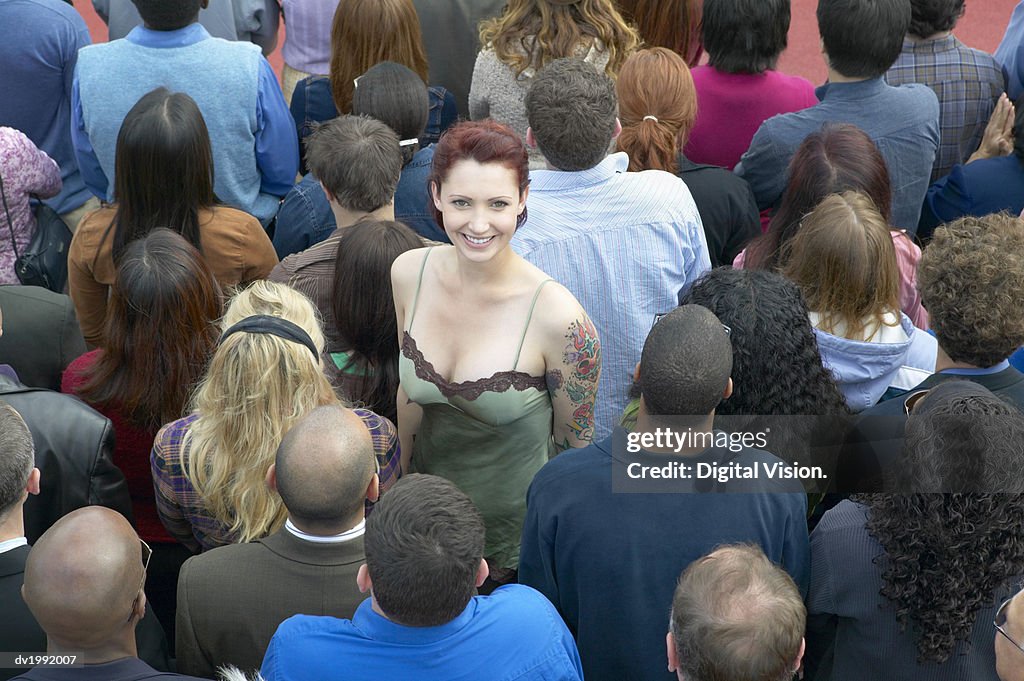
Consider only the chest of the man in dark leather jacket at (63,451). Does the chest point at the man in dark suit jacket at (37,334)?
yes

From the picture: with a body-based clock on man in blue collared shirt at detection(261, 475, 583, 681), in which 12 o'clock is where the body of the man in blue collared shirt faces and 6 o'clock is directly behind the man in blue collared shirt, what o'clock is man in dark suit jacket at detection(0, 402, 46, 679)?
The man in dark suit jacket is roughly at 10 o'clock from the man in blue collared shirt.

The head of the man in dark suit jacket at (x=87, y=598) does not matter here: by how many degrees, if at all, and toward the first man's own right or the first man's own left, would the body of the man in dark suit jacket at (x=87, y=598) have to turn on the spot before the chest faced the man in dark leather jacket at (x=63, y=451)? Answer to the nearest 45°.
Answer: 0° — they already face them

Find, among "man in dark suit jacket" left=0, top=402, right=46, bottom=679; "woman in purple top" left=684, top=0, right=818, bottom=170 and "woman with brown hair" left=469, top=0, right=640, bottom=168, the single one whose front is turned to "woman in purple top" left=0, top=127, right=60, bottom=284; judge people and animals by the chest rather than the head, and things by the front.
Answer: the man in dark suit jacket

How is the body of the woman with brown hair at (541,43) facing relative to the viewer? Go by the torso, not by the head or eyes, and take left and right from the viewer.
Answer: facing away from the viewer

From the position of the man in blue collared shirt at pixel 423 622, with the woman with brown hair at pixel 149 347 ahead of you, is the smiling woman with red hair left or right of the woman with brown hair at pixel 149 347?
right

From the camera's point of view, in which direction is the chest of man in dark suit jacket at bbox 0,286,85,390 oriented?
away from the camera

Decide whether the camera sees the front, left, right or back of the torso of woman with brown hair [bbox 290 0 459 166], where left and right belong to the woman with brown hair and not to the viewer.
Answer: back

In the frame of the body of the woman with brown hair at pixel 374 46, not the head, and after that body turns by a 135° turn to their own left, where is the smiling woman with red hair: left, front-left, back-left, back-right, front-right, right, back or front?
front-left

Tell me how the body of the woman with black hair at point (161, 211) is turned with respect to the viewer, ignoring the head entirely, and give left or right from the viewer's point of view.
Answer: facing away from the viewer

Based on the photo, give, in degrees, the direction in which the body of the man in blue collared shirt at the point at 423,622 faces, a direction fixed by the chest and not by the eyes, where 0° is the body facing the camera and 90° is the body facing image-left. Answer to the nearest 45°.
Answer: approximately 180°

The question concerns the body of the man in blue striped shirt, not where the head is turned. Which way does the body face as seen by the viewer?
away from the camera

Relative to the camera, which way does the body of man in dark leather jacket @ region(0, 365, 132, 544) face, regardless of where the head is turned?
away from the camera

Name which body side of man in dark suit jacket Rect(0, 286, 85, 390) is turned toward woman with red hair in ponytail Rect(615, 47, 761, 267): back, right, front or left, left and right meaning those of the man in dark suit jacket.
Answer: right

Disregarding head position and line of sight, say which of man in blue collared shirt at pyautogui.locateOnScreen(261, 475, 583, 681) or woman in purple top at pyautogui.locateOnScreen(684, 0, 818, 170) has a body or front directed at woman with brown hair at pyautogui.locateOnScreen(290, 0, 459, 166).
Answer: the man in blue collared shirt
